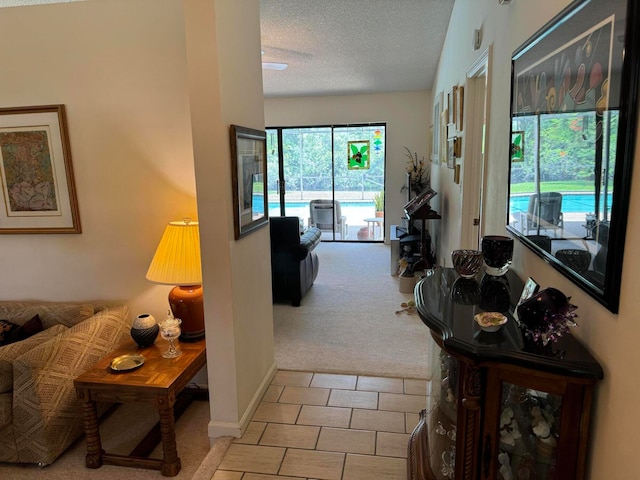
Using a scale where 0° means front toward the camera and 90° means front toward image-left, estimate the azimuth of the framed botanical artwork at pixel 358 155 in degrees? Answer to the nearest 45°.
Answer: approximately 0°

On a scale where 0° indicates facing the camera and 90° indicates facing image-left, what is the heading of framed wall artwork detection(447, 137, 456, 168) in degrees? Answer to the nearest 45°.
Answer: approximately 90°

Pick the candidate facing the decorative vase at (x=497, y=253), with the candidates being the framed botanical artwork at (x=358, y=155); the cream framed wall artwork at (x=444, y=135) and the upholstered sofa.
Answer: the framed botanical artwork at (x=358, y=155)

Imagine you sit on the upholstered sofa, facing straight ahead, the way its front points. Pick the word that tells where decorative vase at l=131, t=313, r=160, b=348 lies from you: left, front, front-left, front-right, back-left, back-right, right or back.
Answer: back-left

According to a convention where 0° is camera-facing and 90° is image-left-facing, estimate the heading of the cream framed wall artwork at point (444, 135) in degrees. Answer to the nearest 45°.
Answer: approximately 90°

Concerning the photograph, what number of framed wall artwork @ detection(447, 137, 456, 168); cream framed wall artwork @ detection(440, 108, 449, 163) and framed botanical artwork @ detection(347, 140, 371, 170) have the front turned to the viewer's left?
2

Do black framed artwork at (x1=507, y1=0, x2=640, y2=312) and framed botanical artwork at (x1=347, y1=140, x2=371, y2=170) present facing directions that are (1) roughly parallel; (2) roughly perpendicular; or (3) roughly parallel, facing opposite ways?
roughly perpendicular

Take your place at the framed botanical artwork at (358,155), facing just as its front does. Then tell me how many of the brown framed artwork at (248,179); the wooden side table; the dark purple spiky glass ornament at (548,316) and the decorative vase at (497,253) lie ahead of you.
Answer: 4

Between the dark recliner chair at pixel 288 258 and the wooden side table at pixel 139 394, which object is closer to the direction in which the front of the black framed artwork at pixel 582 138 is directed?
the wooden side table
